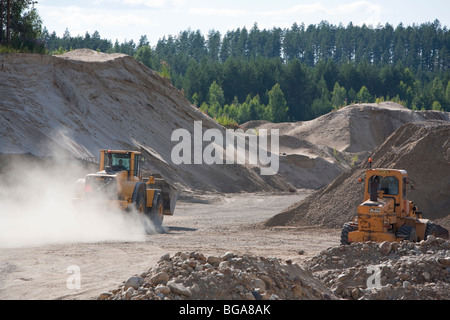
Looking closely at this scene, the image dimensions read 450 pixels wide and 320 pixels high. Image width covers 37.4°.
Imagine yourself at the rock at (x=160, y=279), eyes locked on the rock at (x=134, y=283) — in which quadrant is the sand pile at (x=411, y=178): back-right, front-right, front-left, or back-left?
back-right

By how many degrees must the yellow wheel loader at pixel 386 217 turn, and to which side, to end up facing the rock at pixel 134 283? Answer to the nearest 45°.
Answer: approximately 180°

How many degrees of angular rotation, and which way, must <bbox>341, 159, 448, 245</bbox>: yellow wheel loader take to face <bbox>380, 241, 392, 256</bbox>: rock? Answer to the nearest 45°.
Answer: approximately 135° to its right

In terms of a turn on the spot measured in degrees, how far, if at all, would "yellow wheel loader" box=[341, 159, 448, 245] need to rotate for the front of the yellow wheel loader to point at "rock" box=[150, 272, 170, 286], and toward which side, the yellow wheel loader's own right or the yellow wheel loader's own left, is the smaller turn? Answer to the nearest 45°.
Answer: approximately 135° to the yellow wheel loader's own right

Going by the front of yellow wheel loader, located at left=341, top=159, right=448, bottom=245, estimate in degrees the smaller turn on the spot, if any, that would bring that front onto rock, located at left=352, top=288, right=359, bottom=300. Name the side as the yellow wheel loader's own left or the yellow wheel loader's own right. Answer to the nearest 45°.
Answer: approximately 135° to the yellow wheel loader's own right

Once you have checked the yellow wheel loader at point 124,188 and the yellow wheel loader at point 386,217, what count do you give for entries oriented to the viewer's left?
0

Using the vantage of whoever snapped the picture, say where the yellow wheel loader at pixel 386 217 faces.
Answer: facing away from the viewer and to the right of the viewer

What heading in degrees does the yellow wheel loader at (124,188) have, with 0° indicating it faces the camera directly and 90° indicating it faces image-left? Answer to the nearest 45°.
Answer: approximately 225°

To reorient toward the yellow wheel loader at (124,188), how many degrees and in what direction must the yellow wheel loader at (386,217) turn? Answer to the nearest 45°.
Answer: approximately 135° to its left

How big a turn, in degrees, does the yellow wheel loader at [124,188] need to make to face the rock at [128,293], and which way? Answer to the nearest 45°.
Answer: approximately 135° to its right
